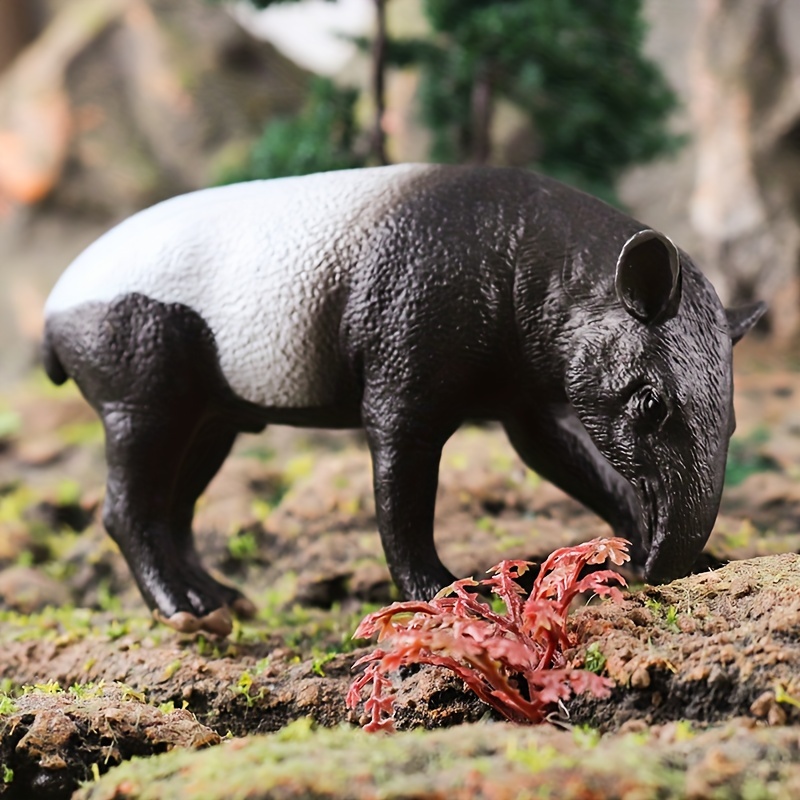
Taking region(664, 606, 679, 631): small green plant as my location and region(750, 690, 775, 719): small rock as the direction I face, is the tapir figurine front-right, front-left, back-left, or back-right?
back-right

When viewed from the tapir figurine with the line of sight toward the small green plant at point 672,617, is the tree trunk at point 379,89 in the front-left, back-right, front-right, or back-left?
back-left

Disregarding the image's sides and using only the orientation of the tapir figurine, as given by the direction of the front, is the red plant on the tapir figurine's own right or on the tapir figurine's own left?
on the tapir figurine's own right

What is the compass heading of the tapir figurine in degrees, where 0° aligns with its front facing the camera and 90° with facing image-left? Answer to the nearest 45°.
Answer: approximately 270°

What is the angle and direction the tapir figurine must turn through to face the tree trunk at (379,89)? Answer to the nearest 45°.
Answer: approximately 90° to its left

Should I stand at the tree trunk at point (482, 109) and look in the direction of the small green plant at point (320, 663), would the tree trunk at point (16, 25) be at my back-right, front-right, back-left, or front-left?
back-right

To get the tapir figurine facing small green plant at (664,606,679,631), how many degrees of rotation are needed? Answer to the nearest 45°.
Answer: approximately 45° to its right

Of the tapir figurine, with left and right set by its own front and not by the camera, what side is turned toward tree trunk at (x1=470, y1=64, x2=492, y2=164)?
left

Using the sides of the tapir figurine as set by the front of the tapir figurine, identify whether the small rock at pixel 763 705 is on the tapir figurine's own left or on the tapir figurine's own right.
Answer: on the tapir figurine's own right
